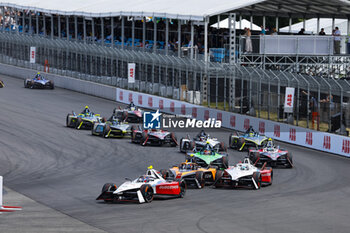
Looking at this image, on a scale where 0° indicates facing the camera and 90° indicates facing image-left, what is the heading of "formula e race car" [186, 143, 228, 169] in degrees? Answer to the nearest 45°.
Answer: approximately 0°

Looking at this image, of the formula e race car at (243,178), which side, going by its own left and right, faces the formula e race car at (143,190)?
front

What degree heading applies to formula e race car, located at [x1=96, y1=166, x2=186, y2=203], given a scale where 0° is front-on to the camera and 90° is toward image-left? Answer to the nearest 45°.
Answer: approximately 45°

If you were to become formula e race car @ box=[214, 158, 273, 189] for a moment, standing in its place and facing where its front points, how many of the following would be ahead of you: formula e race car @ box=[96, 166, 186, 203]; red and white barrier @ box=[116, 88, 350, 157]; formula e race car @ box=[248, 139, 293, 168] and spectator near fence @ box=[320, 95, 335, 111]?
1

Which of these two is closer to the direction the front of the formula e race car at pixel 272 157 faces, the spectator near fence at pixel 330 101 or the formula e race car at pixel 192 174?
the formula e race car
